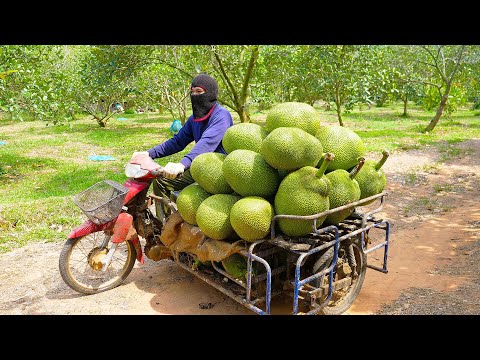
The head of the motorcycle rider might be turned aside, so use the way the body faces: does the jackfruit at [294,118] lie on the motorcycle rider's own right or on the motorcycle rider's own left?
on the motorcycle rider's own left

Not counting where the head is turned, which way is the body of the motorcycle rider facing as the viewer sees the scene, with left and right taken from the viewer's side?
facing the viewer and to the left of the viewer

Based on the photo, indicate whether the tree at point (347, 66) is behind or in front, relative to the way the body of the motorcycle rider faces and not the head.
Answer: behind

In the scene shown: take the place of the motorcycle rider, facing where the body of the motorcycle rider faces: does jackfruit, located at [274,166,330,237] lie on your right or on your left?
on your left

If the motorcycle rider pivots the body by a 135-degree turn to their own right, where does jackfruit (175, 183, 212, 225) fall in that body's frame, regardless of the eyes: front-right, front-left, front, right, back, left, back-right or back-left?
back

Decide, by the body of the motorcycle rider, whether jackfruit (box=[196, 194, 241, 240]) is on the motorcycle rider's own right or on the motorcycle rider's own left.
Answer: on the motorcycle rider's own left

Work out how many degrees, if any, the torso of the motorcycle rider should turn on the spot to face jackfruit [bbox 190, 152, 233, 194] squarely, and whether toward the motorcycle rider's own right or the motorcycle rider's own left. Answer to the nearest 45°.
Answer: approximately 45° to the motorcycle rider's own left

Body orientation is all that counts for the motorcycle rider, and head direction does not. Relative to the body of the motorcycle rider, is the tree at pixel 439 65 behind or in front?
behind
